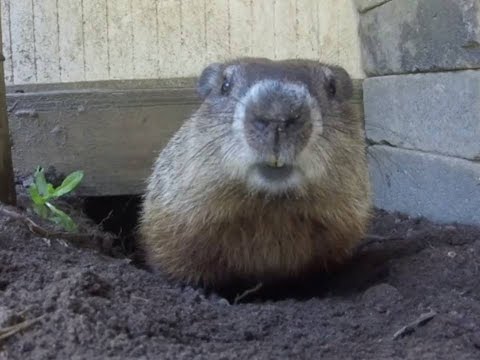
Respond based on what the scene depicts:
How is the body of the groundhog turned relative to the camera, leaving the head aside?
toward the camera

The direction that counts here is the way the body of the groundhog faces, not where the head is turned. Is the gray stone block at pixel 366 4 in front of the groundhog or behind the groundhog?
behind

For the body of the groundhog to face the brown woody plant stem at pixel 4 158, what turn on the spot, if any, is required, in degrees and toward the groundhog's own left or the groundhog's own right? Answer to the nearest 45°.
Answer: approximately 90° to the groundhog's own right

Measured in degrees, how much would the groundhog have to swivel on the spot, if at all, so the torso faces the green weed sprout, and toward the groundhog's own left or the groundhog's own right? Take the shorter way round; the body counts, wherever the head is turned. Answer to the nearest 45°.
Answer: approximately 135° to the groundhog's own right

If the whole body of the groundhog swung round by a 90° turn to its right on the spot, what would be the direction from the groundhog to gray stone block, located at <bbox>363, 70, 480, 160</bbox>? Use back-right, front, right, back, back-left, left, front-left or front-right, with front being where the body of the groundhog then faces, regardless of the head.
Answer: back-right

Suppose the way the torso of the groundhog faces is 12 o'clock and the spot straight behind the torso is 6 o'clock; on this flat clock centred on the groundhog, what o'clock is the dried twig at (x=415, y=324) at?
The dried twig is roughly at 11 o'clock from the groundhog.

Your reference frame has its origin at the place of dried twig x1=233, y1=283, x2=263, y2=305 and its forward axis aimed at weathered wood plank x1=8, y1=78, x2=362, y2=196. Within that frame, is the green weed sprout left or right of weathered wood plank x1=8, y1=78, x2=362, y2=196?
left

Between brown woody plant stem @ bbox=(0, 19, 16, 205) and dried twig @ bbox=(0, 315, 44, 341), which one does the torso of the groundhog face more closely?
the dried twig

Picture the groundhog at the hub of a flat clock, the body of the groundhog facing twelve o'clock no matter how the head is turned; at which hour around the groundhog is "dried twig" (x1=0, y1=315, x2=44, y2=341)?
The dried twig is roughly at 1 o'clock from the groundhog.

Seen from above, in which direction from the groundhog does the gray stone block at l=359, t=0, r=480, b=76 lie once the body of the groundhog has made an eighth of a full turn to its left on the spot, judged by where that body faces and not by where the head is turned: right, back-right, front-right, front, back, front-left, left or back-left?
left

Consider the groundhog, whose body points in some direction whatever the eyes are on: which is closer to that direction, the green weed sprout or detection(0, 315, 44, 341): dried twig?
the dried twig

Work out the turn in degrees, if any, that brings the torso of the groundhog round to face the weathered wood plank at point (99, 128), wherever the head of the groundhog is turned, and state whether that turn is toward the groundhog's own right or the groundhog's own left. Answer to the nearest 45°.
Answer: approximately 135° to the groundhog's own right

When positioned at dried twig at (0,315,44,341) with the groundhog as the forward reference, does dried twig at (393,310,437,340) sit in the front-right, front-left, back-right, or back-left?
front-right
